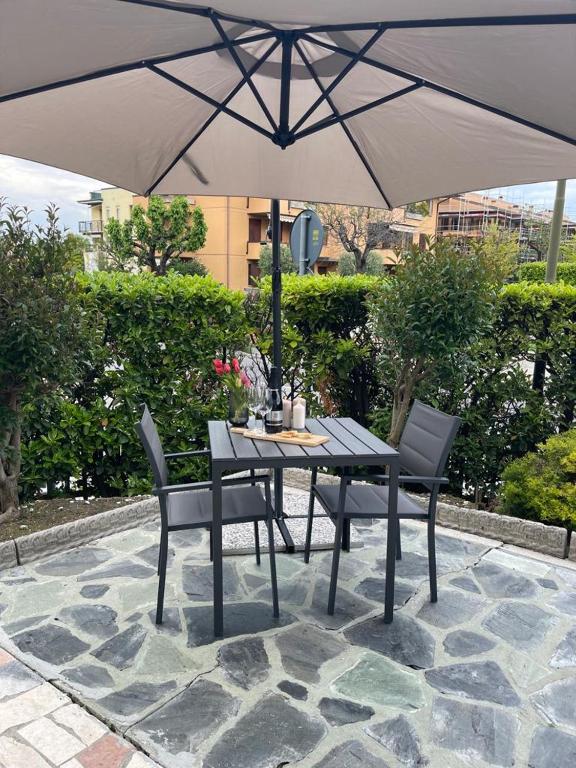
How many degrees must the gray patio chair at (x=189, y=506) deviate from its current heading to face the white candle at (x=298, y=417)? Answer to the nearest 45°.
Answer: approximately 45° to its left

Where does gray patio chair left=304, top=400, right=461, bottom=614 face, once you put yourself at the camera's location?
facing the viewer and to the left of the viewer

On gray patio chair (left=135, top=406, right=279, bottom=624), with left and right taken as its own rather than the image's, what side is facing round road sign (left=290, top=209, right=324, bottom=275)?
left

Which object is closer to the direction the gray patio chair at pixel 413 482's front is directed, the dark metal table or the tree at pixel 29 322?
the dark metal table

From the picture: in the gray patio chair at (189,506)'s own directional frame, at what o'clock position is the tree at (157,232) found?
The tree is roughly at 9 o'clock from the gray patio chair.

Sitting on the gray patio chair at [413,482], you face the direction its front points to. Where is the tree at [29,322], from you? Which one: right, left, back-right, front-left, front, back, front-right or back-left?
front-right

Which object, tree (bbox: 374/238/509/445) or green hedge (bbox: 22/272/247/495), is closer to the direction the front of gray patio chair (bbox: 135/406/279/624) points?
the tree

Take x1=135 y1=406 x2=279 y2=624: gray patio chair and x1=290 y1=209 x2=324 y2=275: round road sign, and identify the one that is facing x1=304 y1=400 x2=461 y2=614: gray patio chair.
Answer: x1=135 y1=406 x2=279 y2=624: gray patio chair

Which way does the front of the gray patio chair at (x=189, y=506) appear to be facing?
to the viewer's right

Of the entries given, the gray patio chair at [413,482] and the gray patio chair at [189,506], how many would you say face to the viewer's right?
1

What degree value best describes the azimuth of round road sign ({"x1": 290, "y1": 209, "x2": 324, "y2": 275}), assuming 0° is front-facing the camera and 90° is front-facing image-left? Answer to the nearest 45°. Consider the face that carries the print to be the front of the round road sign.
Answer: approximately 225°

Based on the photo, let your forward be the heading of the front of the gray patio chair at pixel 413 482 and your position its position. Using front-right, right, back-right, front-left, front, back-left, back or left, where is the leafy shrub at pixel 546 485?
back
